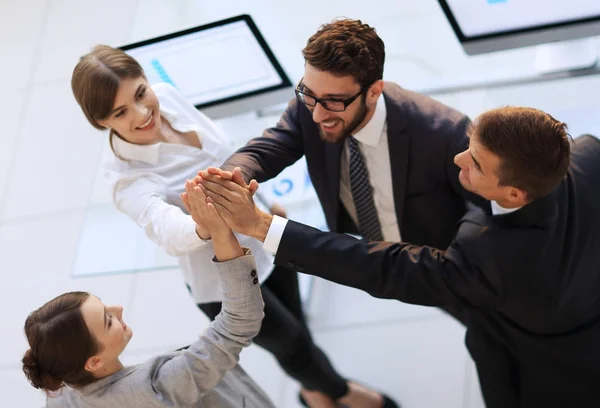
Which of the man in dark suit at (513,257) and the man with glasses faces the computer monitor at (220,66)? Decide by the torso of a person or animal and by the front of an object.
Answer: the man in dark suit

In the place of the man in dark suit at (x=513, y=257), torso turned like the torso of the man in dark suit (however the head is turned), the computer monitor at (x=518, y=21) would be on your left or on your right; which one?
on your right

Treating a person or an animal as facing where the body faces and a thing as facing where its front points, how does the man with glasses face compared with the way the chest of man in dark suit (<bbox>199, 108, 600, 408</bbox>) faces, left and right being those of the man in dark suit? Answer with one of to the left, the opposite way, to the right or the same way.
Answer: to the left

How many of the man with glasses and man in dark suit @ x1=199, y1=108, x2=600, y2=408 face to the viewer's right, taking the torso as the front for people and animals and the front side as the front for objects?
0

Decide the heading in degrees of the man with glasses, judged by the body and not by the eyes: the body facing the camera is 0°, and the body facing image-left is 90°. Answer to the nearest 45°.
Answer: approximately 45°

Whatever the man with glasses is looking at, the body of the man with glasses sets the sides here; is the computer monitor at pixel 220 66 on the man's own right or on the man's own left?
on the man's own right

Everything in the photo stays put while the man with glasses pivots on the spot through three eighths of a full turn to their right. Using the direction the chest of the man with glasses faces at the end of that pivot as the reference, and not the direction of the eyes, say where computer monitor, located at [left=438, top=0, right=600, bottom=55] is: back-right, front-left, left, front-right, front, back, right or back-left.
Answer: front-right

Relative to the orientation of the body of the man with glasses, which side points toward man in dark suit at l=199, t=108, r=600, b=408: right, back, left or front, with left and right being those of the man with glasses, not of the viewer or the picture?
left

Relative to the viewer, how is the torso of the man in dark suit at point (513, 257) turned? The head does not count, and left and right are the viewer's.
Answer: facing away from the viewer and to the left of the viewer

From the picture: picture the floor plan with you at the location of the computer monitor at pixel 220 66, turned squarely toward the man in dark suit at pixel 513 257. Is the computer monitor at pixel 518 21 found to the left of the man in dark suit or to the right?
left

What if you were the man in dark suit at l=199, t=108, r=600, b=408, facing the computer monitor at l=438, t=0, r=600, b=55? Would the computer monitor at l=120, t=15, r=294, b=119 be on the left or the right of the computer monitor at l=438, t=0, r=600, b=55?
left

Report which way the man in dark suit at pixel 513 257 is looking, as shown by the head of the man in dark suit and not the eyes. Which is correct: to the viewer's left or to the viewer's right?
to the viewer's left

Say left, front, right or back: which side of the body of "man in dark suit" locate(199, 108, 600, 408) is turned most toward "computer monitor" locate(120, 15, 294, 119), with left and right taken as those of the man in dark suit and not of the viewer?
front
